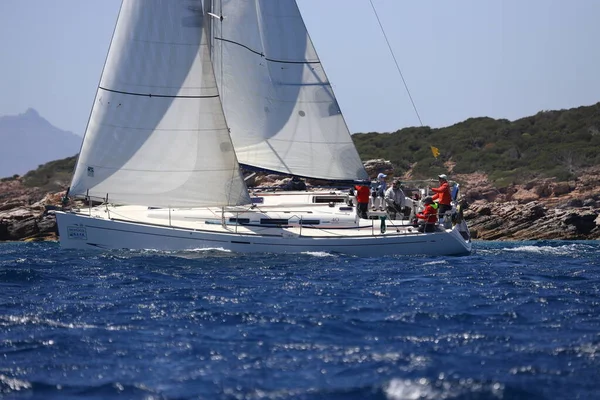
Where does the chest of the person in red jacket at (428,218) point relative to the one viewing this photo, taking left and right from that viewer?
facing to the left of the viewer

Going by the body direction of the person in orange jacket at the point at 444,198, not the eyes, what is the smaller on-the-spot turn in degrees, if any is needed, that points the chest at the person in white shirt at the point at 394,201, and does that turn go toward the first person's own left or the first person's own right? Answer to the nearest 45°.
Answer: approximately 45° to the first person's own right

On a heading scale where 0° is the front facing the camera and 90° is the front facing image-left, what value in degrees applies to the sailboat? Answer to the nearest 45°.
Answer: approximately 90°
